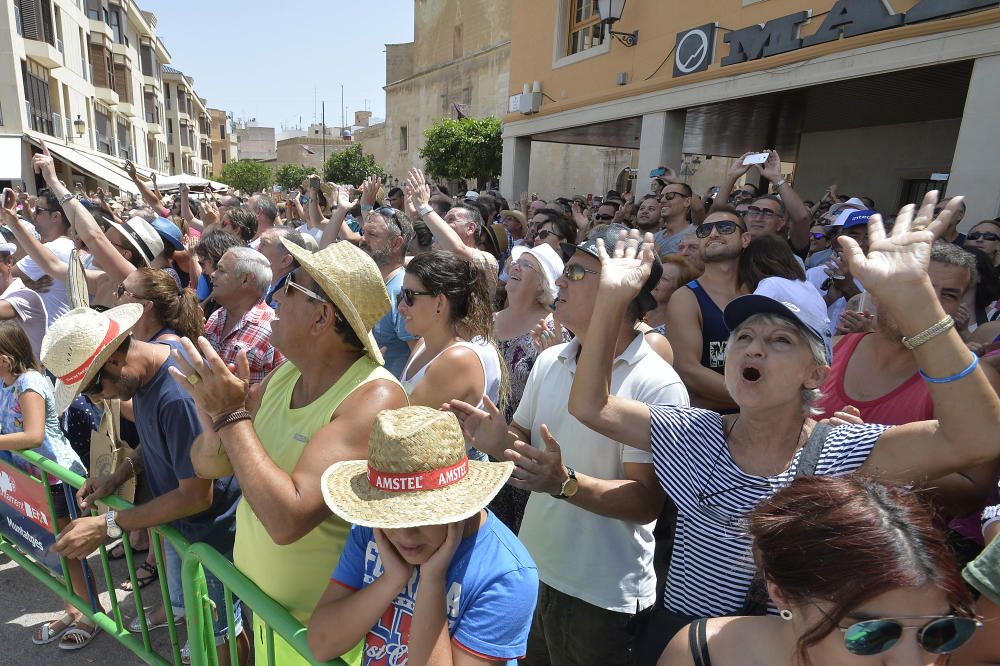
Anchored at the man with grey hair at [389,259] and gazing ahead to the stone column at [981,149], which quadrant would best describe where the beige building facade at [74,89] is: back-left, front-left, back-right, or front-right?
back-left

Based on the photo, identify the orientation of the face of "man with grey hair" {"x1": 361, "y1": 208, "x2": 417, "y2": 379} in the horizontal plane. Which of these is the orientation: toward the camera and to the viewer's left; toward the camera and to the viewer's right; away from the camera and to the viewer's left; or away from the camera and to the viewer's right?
toward the camera and to the viewer's left

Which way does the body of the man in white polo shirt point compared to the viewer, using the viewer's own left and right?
facing the viewer and to the left of the viewer

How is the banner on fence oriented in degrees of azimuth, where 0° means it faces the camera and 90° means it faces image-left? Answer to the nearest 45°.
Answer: approximately 45°

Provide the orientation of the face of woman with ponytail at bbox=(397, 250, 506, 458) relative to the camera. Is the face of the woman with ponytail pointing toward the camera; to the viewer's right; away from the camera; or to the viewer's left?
to the viewer's left

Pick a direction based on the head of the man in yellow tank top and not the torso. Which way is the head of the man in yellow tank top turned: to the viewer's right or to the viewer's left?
to the viewer's left

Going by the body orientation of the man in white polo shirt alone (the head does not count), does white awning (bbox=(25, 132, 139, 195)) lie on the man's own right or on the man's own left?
on the man's own right

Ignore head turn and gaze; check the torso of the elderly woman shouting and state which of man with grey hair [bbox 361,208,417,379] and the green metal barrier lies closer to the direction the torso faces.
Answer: the green metal barrier

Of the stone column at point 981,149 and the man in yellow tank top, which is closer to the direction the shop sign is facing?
the man in yellow tank top

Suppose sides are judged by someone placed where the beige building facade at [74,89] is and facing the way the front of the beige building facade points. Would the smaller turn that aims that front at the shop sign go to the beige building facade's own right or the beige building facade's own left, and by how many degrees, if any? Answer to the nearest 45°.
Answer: approximately 45° to the beige building facade's own right

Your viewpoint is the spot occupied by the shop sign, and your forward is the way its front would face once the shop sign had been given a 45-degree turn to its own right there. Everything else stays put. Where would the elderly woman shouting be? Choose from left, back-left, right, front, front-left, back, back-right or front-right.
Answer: left
